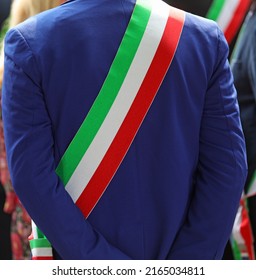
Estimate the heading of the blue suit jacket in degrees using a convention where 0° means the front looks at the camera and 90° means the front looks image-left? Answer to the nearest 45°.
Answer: approximately 180°

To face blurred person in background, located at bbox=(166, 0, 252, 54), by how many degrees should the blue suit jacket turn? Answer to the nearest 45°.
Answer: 0° — it already faces them
